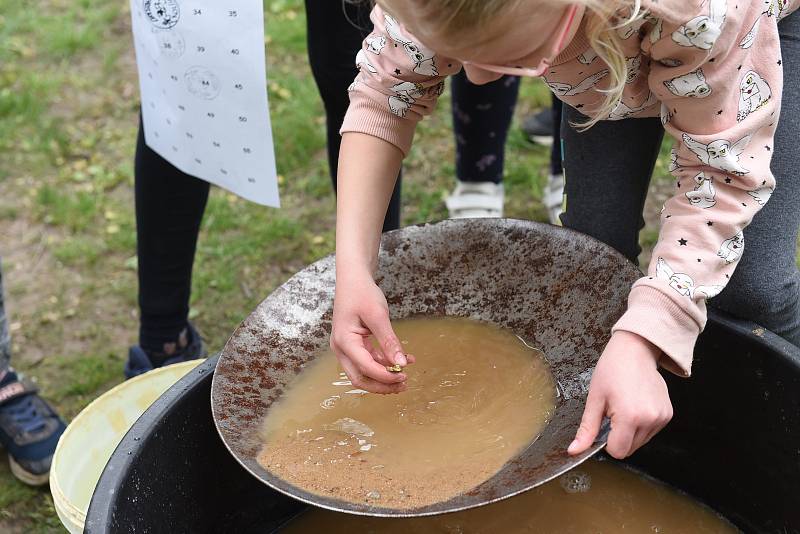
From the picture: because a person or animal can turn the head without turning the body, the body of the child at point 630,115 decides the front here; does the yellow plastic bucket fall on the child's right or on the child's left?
on the child's right

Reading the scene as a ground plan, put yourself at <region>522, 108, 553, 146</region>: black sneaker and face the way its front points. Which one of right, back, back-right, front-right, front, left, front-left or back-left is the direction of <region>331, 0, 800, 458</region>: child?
left

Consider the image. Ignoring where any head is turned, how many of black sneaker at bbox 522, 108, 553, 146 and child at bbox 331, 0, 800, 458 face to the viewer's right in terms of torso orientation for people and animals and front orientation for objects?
0

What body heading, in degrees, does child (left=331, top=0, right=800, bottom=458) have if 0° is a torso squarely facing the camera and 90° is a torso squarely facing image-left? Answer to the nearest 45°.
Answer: approximately 45°
